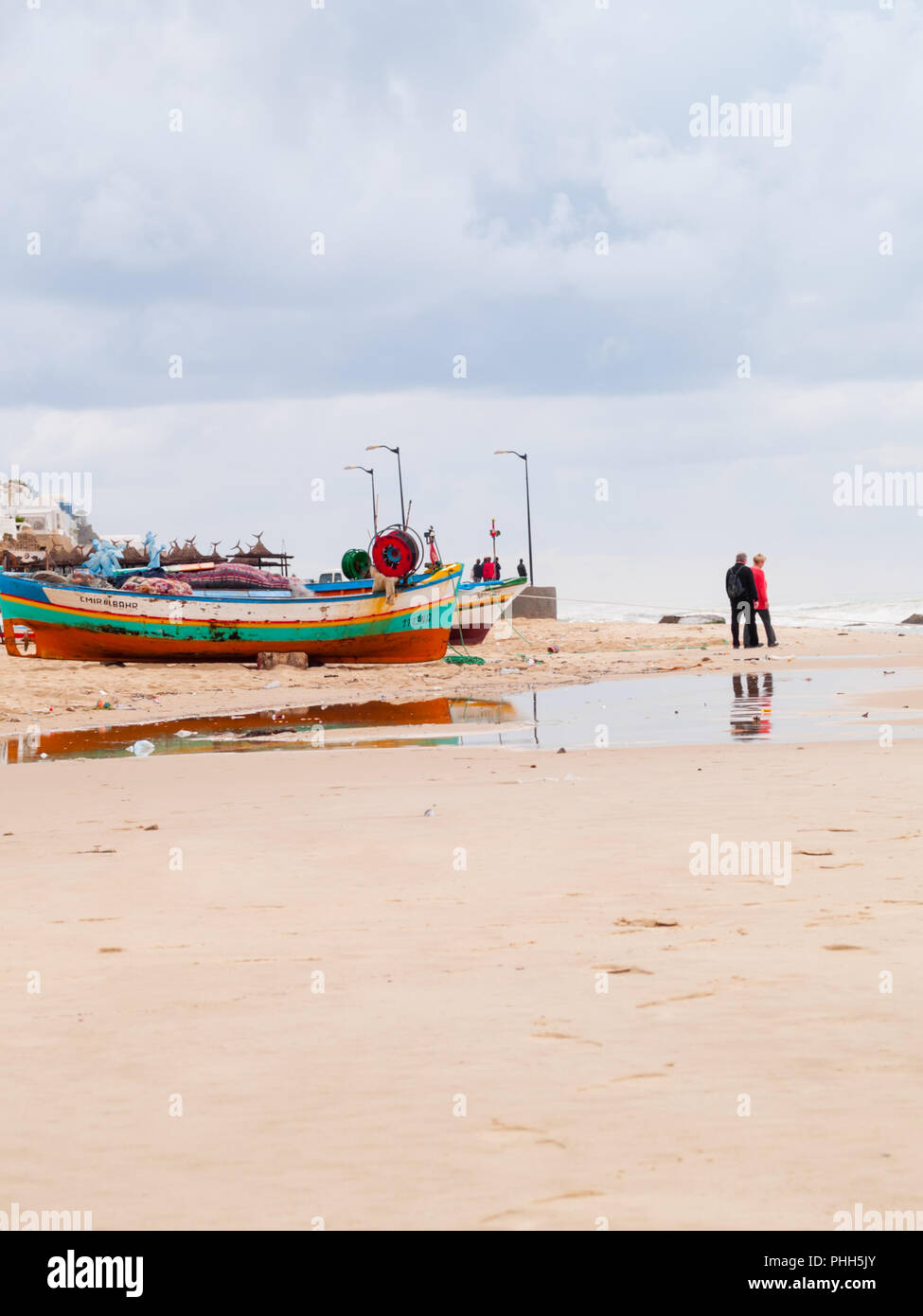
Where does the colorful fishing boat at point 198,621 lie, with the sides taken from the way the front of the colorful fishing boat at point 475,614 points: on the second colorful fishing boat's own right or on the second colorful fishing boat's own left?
on the second colorful fishing boat's own right

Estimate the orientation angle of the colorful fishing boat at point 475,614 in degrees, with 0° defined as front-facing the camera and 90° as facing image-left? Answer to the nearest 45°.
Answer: approximately 270°

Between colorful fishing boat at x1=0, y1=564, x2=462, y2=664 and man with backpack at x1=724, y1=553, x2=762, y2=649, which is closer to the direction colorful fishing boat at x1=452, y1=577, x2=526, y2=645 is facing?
the man with backpack

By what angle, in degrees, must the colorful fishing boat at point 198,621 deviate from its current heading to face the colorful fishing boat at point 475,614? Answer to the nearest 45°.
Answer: approximately 45° to its left

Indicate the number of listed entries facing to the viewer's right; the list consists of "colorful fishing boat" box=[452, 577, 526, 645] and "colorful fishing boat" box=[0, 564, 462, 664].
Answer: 2

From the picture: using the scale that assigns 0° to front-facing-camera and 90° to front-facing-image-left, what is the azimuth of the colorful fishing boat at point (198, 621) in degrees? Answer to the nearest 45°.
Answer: approximately 270°
